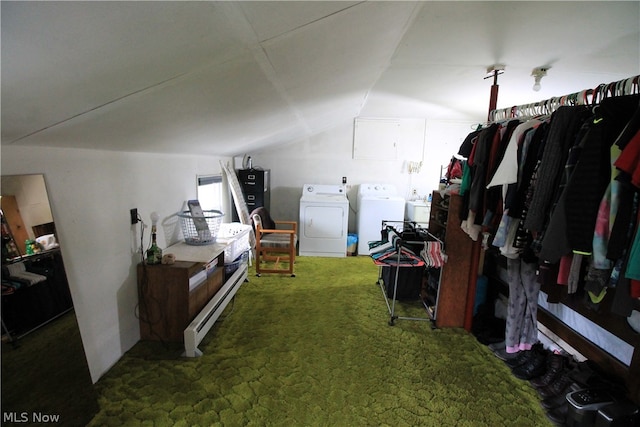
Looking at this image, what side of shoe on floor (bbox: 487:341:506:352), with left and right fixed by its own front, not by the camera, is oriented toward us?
left

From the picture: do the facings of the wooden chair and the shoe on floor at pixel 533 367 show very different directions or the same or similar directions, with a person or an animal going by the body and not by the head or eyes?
very different directions

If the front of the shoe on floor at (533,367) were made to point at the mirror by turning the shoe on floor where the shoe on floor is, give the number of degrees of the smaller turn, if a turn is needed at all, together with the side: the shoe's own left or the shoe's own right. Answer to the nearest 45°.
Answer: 0° — it already faces it

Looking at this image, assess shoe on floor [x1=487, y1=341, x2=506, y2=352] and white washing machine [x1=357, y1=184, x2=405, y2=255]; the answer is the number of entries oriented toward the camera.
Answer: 1

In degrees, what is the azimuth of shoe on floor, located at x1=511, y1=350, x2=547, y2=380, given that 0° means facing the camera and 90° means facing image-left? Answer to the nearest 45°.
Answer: approximately 45°

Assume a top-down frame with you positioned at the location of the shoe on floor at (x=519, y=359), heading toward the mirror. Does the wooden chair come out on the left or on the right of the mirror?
right

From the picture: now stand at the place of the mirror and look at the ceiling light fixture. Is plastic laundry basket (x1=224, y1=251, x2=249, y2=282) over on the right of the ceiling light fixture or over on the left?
left
